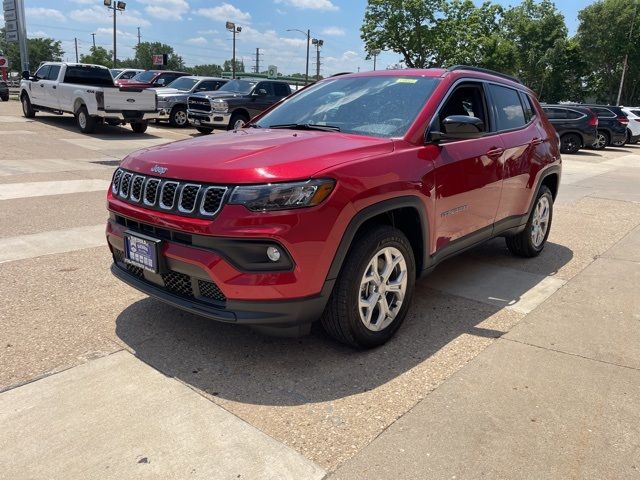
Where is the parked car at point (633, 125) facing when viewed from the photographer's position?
facing away from the viewer and to the left of the viewer

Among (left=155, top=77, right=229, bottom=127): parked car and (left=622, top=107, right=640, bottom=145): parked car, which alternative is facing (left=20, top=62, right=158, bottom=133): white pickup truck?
(left=155, top=77, right=229, bottom=127): parked car

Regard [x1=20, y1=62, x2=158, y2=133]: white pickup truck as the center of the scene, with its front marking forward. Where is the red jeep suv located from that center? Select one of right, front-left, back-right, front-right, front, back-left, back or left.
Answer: back-left

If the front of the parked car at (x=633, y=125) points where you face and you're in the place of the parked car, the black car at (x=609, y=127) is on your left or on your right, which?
on your left

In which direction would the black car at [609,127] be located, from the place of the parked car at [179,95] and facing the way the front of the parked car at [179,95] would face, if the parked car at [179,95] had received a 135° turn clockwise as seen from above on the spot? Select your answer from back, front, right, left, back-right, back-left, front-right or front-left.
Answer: right

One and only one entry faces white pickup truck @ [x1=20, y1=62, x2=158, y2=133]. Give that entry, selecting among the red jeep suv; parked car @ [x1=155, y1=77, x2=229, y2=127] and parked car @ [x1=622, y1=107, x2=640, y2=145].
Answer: parked car @ [x1=155, y1=77, x2=229, y2=127]

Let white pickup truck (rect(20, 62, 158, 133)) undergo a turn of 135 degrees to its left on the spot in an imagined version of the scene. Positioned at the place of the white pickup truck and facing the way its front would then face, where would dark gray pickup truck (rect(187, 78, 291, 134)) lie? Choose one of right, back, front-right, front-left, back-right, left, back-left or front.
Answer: left

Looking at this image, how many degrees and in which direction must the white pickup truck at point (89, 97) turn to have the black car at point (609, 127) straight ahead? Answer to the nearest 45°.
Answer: approximately 135° to its right

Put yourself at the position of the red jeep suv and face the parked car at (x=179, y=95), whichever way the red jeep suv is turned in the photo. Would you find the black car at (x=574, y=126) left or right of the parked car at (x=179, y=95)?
right

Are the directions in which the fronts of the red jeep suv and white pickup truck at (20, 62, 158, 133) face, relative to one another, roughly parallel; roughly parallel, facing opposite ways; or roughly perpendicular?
roughly perpendicular

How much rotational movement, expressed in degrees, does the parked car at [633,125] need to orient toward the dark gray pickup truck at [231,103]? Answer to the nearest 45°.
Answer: approximately 90° to its left

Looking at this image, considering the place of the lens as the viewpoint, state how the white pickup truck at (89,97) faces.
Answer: facing away from the viewer and to the left of the viewer
